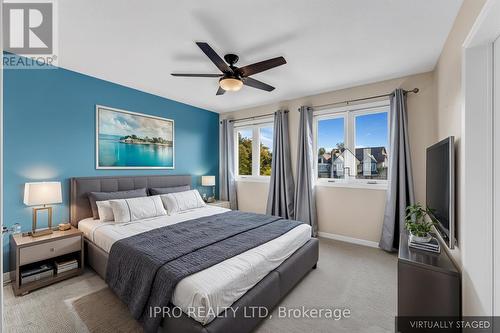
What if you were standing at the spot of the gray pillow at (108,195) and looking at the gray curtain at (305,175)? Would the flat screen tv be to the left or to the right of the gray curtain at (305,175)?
right

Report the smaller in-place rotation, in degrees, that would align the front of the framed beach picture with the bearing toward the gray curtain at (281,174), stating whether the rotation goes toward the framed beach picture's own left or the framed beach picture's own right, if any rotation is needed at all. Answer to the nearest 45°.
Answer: approximately 45° to the framed beach picture's own left

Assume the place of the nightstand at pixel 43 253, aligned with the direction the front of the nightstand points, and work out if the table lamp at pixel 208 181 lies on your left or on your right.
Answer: on your left

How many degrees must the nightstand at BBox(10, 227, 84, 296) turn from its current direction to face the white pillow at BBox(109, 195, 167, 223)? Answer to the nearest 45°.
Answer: approximately 45° to its left

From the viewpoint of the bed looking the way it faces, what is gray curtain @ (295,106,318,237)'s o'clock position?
The gray curtain is roughly at 9 o'clock from the bed.

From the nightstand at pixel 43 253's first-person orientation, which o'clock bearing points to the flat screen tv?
The flat screen tv is roughly at 12 o'clock from the nightstand.

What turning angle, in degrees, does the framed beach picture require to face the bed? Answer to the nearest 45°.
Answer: approximately 45° to its right
